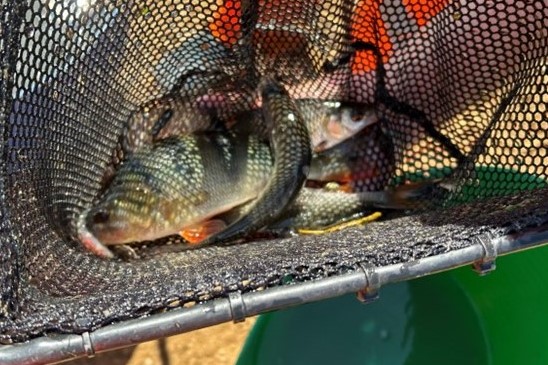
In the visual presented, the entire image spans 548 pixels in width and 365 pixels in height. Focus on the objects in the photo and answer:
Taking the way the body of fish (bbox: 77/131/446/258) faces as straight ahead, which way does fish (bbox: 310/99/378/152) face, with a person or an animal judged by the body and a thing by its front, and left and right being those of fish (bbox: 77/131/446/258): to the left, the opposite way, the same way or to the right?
the opposite way

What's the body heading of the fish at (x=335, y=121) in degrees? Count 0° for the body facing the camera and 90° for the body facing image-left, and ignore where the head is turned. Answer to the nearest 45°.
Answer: approximately 270°

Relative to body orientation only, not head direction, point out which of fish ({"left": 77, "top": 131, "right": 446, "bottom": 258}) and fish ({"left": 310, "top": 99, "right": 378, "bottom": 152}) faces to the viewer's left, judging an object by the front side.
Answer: fish ({"left": 77, "top": 131, "right": 446, "bottom": 258})

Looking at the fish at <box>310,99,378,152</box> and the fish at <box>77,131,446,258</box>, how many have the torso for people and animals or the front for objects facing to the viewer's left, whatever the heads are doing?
1

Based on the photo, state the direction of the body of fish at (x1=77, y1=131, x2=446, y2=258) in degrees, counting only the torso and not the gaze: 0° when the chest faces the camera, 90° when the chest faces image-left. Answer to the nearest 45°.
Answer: approximately 90°
